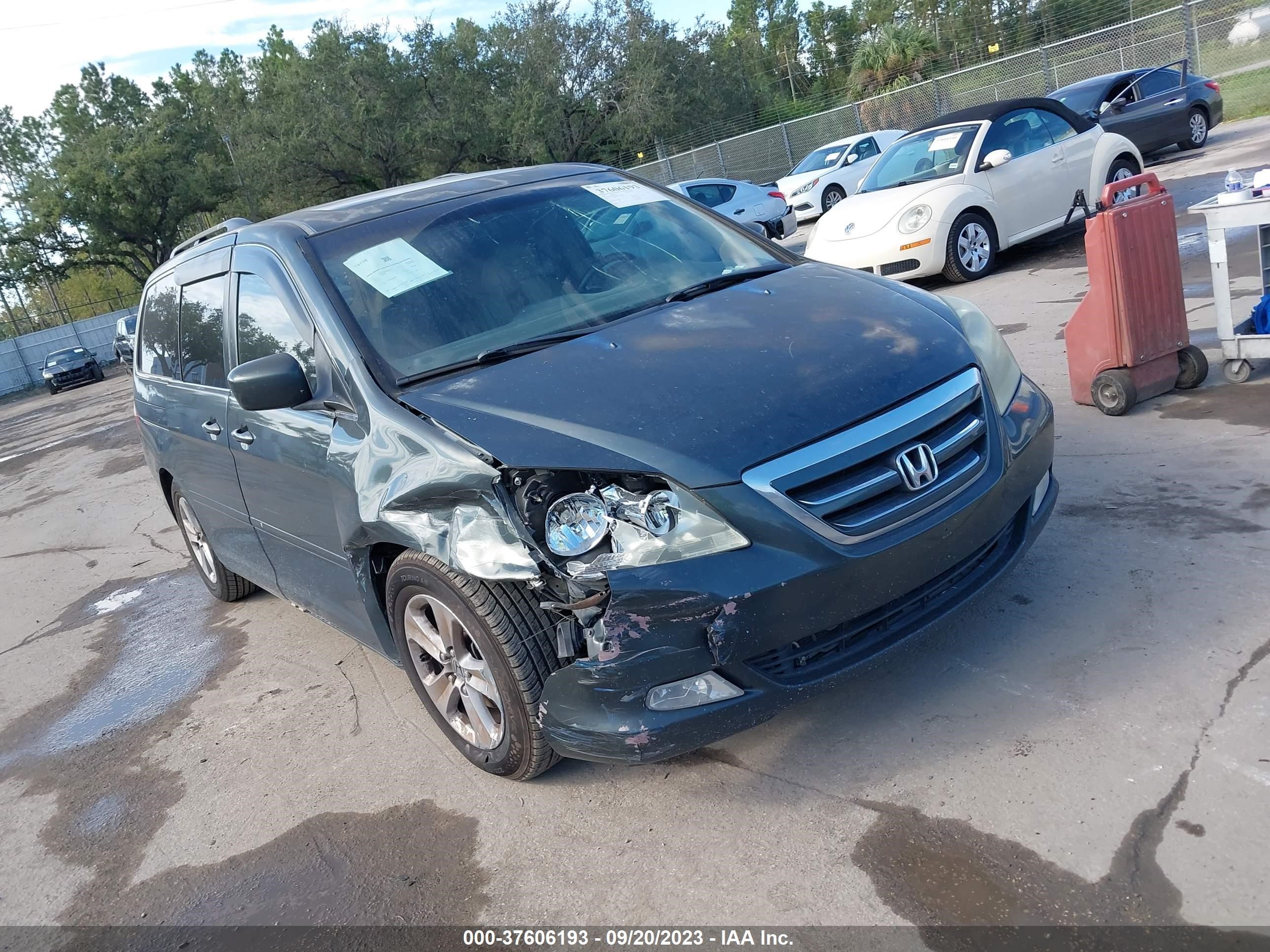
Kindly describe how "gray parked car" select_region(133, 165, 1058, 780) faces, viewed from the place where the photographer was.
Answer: facing the viewer and to the right of the viewer

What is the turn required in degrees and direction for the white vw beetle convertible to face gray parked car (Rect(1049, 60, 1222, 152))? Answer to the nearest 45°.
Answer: approximately 135° to its right

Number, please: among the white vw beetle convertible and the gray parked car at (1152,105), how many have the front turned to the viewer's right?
0

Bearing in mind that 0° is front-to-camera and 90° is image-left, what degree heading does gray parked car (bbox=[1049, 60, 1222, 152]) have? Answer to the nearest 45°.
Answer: approximately 45°

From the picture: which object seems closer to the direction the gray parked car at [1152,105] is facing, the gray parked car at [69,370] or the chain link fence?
the gray parked car

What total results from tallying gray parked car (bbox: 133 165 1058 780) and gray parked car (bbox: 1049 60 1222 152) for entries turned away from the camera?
0

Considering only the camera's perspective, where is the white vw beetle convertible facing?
facing the viewer and to the left of the viewer

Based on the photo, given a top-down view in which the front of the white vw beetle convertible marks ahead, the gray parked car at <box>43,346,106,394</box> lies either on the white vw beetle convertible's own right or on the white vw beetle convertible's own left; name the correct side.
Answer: on the white vw beetle convertible's own right

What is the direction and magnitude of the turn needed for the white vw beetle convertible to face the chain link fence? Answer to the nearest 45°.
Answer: approximately 135° to its right

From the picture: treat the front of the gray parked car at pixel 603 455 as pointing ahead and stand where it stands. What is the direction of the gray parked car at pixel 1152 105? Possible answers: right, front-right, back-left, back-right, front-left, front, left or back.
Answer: left

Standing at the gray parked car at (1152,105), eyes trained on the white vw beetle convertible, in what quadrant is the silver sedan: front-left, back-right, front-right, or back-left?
front-right

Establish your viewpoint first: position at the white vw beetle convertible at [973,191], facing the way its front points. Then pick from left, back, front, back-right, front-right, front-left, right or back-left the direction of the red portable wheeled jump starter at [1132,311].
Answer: front-left

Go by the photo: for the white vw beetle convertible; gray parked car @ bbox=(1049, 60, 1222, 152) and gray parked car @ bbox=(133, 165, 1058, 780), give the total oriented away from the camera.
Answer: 0

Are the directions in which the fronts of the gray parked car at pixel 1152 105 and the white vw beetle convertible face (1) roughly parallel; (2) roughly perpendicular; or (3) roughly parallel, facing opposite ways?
roughly parallel

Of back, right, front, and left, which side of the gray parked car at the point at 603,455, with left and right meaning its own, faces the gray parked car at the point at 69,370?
back

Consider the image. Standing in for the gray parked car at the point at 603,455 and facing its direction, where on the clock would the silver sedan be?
The silver sedan is roughly at 8 o'clock from the gray parked car.

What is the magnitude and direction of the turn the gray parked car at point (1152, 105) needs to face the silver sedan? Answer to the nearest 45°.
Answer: approximately 45° to its right

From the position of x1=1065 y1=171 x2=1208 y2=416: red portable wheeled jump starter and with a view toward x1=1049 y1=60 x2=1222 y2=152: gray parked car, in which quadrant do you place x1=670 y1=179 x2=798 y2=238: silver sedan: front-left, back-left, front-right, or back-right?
front-left

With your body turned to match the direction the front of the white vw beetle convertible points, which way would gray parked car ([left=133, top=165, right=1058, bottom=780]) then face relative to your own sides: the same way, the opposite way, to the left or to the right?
to the left
